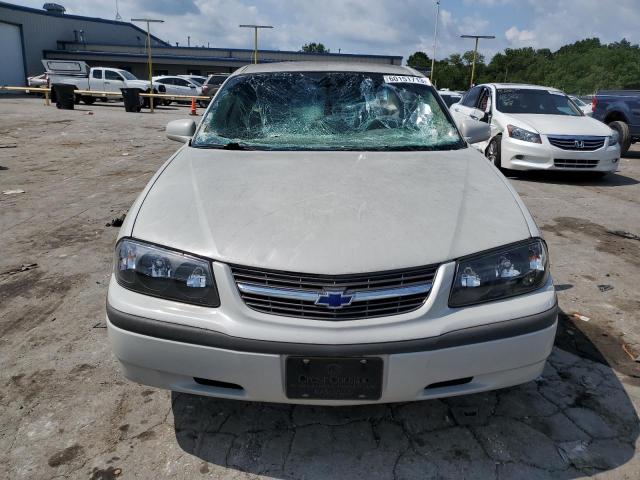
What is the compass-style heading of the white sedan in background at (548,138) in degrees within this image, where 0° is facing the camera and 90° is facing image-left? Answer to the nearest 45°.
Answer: approximately 315°

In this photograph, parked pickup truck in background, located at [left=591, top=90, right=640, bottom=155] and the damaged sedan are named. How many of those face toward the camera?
1

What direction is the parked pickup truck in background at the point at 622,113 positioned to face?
to the viewer's right

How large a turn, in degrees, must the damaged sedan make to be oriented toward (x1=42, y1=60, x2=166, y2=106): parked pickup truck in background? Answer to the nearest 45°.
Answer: approximately 135° to its right

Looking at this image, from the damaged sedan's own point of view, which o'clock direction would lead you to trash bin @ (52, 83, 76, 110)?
The trash bin is roughly at 5 o'clock from the damaged sedan.

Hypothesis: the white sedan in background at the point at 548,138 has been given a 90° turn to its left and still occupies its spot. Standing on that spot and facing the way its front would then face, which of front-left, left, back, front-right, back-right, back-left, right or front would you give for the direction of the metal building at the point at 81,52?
left

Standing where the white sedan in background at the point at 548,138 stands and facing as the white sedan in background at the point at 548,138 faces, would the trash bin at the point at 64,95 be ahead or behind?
behind

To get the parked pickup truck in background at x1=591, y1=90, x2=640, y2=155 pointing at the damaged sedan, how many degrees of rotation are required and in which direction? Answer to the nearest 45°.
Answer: approximately 90° to its right
